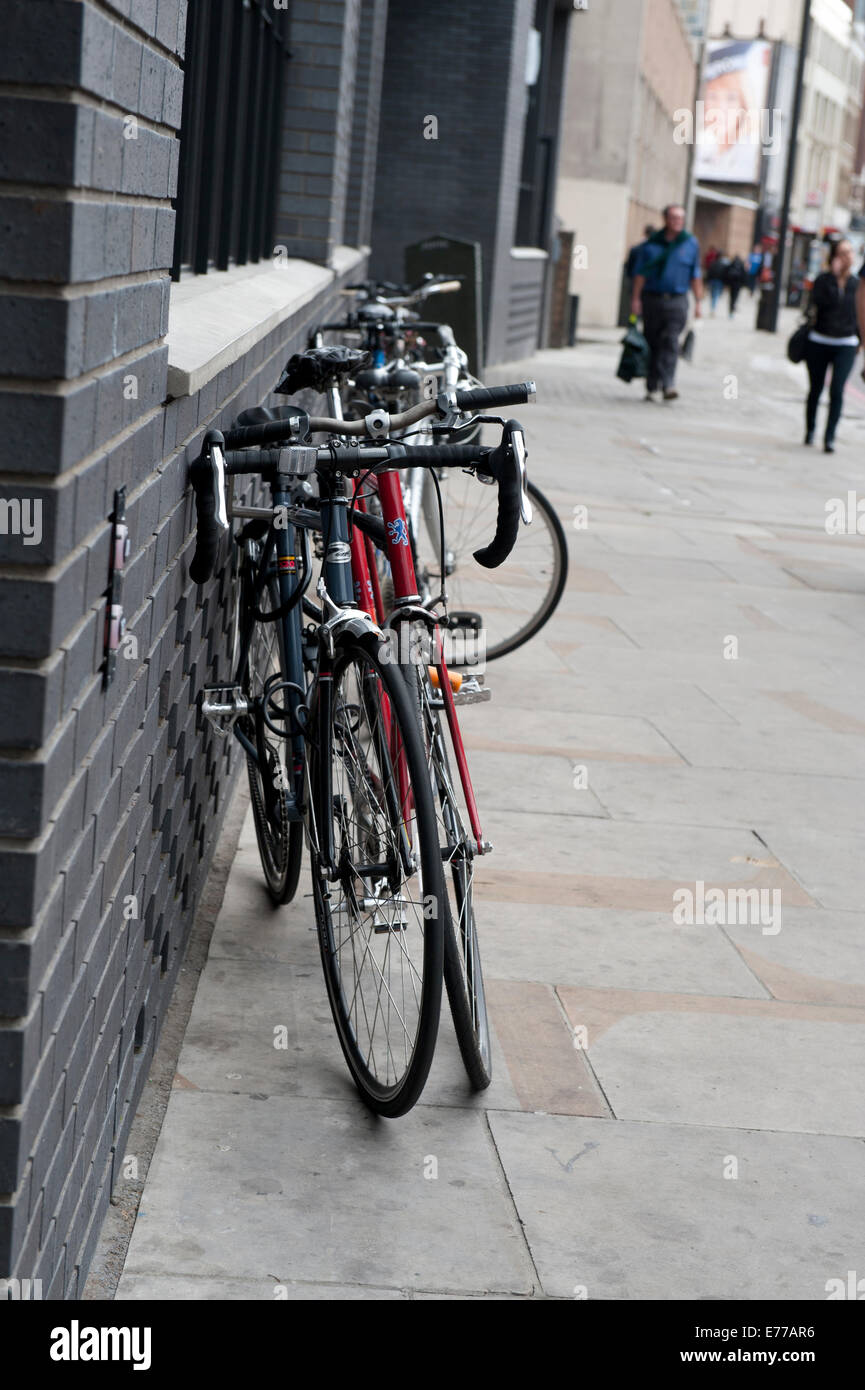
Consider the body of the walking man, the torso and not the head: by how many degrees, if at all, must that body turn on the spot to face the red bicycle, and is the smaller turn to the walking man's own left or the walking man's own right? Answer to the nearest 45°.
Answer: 0° — they already face it

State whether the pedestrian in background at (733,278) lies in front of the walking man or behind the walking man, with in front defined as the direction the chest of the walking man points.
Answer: behind

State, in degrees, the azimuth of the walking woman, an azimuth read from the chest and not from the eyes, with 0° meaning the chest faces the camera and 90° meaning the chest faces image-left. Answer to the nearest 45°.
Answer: approximately 0°

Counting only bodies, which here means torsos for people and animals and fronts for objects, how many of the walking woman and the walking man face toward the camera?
2

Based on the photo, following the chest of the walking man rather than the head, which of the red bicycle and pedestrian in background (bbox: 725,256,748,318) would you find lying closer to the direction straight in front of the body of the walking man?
the red bicycle

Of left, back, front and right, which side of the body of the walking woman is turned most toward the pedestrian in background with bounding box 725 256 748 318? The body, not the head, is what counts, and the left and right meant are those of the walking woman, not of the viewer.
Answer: back

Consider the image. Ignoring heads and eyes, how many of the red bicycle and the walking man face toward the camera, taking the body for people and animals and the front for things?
2

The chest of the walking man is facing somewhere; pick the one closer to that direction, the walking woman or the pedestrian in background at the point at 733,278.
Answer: the walking woman

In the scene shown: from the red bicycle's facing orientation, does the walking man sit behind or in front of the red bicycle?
behind

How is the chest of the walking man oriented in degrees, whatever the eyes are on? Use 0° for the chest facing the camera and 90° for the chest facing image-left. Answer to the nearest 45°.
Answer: approximately 0°
